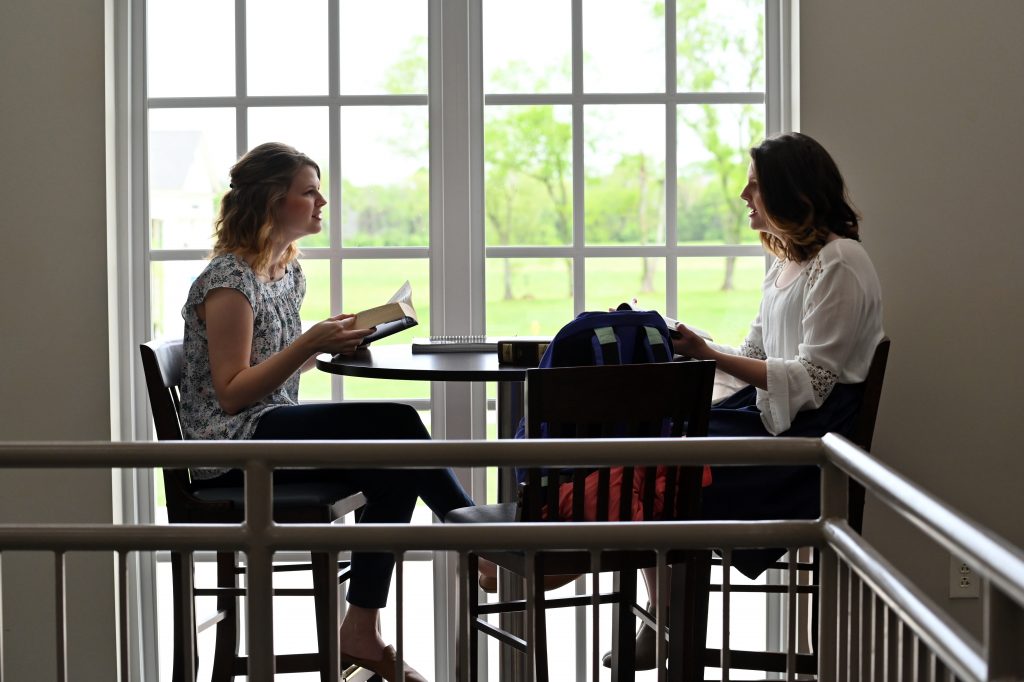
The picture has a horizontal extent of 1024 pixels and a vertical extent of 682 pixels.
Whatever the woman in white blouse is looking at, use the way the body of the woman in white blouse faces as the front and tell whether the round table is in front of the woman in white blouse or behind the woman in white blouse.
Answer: in front

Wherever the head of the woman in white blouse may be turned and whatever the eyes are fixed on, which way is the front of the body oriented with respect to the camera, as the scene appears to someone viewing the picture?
to the viewer's left

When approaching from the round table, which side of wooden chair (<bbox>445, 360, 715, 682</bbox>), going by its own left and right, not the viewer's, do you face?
front

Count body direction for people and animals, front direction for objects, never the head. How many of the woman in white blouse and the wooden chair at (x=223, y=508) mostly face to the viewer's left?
1

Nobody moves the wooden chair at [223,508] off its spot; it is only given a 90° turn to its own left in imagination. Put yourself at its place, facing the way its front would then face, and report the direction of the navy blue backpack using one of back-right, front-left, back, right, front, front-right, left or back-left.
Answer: back-right

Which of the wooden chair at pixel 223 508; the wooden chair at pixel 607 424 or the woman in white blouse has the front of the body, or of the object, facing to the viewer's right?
the wooden chair at pixel 223 508

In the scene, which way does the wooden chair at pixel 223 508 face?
to the viewer's right

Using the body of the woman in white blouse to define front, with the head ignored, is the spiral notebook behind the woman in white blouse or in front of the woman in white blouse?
in front

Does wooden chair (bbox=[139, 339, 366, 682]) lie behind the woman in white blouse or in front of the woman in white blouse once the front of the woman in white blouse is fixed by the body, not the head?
in front

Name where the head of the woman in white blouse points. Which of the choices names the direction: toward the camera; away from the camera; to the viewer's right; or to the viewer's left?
to the viewer's left

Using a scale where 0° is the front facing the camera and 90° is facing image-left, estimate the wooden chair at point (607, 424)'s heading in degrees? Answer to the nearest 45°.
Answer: approximately 135°
